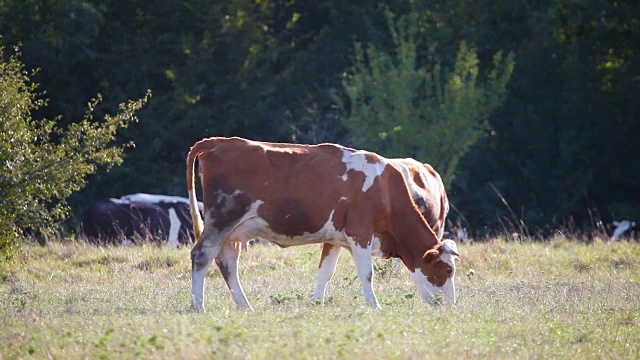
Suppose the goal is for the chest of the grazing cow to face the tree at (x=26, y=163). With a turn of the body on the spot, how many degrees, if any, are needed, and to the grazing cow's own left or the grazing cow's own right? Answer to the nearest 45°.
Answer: approximately 135° to the grazing cow's own left

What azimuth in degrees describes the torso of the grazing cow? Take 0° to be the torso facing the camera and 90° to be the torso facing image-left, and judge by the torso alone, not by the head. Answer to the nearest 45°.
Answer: approximately 270°

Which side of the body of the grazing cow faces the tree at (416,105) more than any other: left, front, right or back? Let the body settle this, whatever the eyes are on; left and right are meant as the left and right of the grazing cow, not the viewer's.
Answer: left

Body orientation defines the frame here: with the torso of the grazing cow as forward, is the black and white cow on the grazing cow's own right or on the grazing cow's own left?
on the grazing cow's own left

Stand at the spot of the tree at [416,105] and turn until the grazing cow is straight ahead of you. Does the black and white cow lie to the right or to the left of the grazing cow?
right
